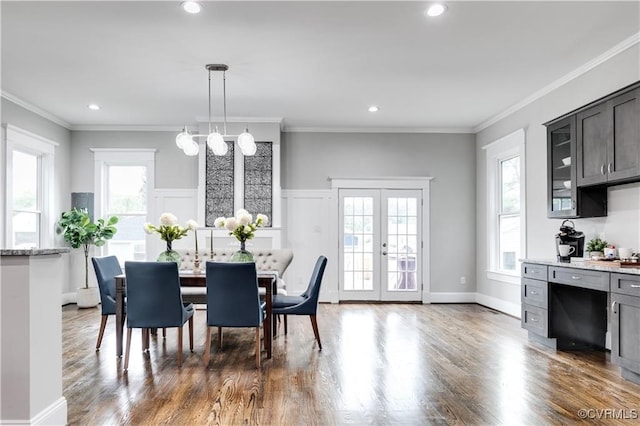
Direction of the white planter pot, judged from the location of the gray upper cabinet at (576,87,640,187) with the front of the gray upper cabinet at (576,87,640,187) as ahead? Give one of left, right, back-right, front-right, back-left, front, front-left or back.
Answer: front-right

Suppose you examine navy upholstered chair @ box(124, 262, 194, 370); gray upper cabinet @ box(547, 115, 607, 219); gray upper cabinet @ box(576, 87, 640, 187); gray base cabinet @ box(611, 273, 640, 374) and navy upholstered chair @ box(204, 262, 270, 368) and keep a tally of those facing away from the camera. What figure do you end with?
2

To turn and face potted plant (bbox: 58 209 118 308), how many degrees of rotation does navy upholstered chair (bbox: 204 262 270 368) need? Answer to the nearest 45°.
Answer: approximately 45° to its left

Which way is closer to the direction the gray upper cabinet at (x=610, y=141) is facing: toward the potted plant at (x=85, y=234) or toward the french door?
the potted plant

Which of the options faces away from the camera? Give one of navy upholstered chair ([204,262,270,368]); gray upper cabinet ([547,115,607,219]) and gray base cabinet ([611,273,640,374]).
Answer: the navy upholstered chair

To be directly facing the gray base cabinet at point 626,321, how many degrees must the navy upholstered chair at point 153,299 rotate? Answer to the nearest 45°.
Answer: approximately 135° to its right

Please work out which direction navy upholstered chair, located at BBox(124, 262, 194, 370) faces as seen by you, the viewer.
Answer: facing away from the viewer

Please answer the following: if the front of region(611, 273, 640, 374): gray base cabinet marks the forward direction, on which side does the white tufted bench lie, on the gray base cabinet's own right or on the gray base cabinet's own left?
on the gray base cabinet's own right

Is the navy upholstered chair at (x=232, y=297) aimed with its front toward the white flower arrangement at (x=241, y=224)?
yes

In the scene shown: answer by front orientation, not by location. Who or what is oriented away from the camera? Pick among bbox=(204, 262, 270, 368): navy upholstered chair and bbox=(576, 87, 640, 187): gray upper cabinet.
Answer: the navy upholstered chair

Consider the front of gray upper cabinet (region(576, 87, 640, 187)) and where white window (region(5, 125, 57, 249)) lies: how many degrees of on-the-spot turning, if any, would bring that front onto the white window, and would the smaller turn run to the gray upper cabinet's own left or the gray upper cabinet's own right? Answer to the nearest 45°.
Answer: approximately 45° to the gray upper cabinet's own right

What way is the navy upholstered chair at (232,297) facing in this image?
away from the camera

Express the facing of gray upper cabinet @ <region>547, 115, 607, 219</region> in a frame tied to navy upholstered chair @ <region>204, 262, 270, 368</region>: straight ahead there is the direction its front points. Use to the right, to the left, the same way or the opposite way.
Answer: to the left
